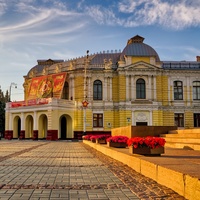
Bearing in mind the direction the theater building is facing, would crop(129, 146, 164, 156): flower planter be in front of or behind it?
in front

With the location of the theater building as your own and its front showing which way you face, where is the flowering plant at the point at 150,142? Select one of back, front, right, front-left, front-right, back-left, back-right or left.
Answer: front-left

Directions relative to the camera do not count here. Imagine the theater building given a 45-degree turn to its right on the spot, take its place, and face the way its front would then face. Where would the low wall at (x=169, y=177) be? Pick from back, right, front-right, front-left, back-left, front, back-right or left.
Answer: left

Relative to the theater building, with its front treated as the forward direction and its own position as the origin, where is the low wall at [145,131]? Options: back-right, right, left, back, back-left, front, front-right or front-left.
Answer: front-left

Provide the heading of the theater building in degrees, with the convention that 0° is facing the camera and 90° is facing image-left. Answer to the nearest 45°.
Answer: approximately 45°
